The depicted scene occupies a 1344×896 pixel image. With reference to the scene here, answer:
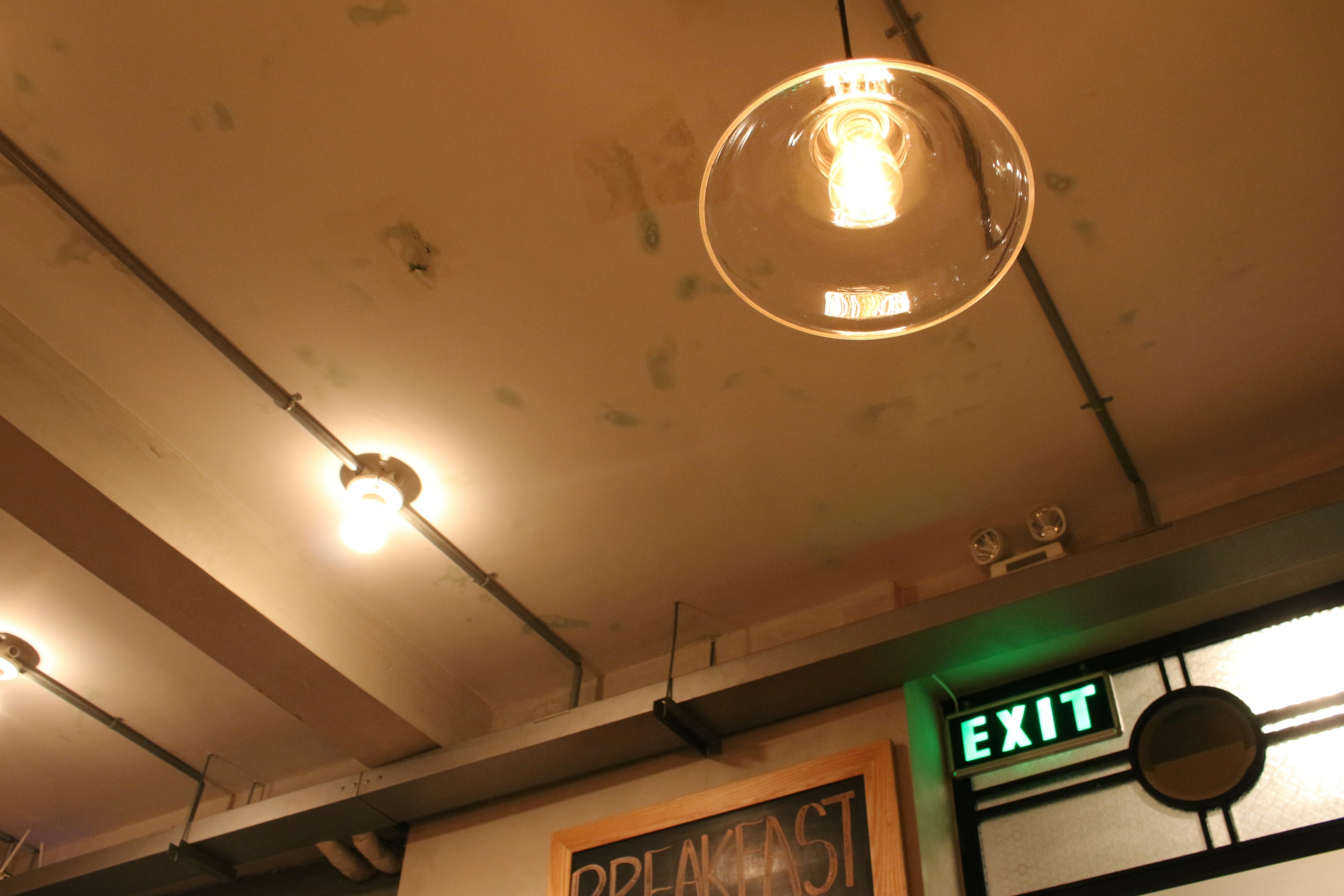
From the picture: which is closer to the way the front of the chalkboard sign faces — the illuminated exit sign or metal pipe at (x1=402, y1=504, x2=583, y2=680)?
the metal pipe

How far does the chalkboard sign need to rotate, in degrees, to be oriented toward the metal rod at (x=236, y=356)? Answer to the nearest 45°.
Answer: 0° — it already faces it

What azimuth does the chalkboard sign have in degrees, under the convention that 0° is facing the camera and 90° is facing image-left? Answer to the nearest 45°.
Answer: approximately 45°

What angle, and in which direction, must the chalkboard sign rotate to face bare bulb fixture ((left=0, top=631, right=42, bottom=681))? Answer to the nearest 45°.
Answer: approximately 45° to its right

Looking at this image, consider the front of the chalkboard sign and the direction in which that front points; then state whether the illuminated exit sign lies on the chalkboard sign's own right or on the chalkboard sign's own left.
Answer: on the chalkboard sign's own left

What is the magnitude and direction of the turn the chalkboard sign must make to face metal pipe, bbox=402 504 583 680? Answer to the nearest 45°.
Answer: approximately 45° to its right
